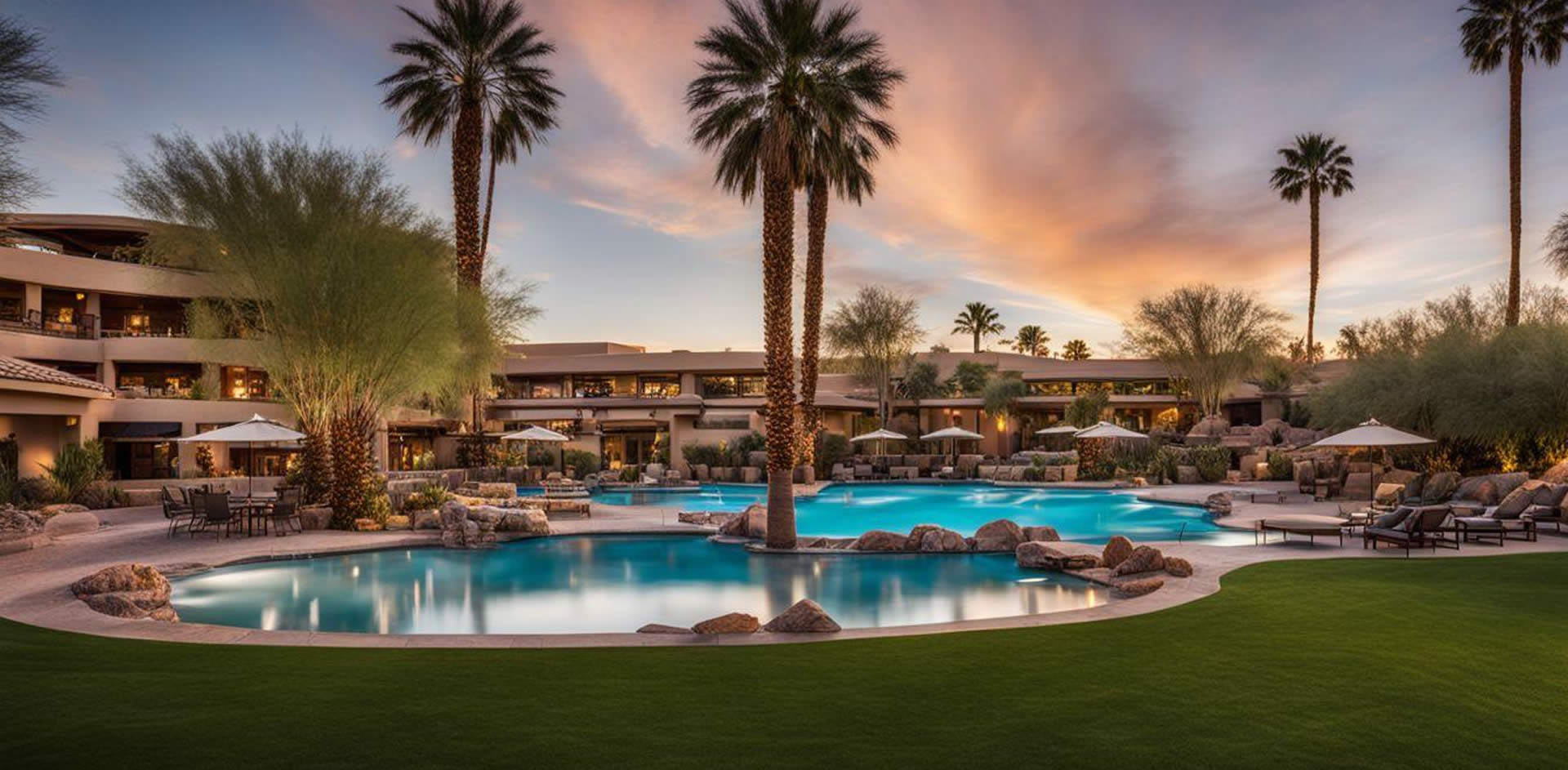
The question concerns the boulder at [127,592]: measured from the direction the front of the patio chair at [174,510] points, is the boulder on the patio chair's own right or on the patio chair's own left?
on the patio chair's own right

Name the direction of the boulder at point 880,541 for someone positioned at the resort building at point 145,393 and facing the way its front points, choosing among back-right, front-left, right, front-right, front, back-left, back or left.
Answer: front-left

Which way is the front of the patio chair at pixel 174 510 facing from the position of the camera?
facing to the right of the viewer

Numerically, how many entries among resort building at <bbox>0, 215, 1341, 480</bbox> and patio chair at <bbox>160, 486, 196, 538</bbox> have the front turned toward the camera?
1

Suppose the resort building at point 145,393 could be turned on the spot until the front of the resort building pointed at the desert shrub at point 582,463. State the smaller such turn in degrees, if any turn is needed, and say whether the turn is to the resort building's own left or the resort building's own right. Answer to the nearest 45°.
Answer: approximately 90° to the resort building's own left

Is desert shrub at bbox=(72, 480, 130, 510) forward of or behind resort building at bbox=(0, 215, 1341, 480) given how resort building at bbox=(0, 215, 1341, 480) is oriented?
forward

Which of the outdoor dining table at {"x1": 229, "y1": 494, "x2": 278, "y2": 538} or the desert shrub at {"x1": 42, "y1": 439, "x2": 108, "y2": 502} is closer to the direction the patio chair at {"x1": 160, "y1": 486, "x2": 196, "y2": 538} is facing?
the outdoor dining table

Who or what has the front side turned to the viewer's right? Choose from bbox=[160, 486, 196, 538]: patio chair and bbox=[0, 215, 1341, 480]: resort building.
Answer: the patio chair
